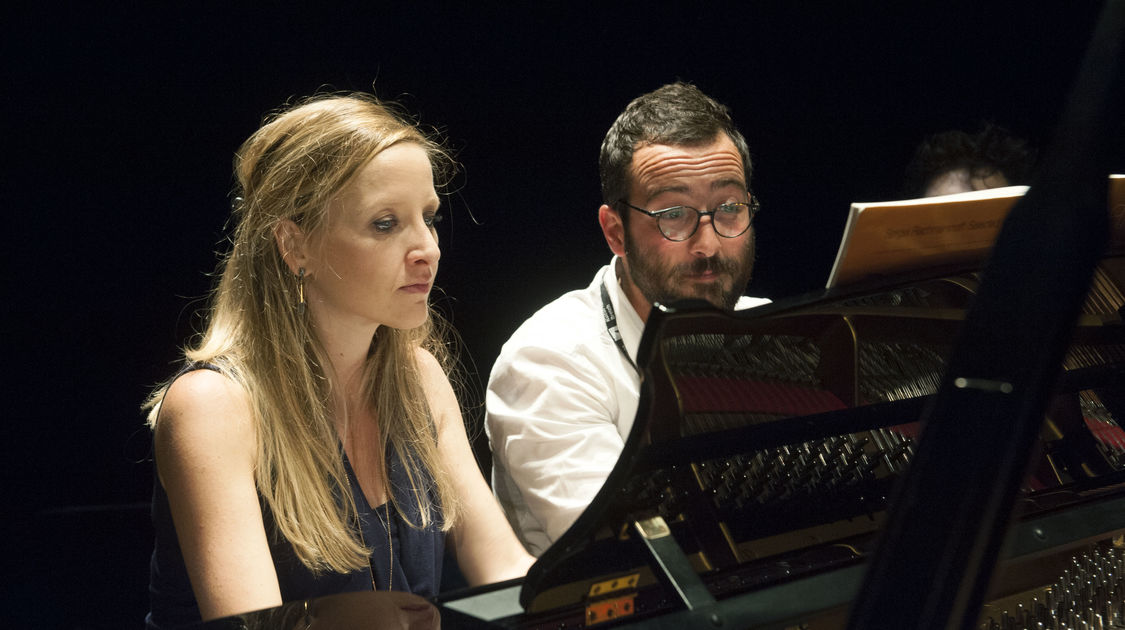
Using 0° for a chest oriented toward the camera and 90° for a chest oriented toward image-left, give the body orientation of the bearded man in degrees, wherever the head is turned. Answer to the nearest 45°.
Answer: approximately 315°

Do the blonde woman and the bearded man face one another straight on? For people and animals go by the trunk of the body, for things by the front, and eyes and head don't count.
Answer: no

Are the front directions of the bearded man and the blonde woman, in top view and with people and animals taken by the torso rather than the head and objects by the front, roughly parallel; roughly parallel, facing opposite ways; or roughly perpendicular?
roughly parallel

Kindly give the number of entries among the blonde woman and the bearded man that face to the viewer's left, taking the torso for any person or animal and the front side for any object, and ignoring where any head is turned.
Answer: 0

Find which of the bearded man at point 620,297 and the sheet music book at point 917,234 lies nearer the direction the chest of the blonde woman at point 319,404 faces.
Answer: the sheet music book

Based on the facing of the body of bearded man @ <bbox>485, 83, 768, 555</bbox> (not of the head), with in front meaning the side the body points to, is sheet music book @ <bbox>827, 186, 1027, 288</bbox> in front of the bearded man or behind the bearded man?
in front

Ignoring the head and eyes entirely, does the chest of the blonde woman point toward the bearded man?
no

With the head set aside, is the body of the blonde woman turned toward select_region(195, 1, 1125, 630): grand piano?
yes

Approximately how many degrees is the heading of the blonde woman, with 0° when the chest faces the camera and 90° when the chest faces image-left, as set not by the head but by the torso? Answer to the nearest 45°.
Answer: approximately 315°

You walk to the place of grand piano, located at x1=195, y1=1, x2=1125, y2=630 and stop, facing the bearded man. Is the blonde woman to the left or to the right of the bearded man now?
left

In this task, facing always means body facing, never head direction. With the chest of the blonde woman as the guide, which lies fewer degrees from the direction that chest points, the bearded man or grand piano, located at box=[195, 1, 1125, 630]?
the grand piano

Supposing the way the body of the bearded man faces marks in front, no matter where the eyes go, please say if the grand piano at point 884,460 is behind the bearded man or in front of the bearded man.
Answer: in front

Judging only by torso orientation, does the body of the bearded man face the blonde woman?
no
